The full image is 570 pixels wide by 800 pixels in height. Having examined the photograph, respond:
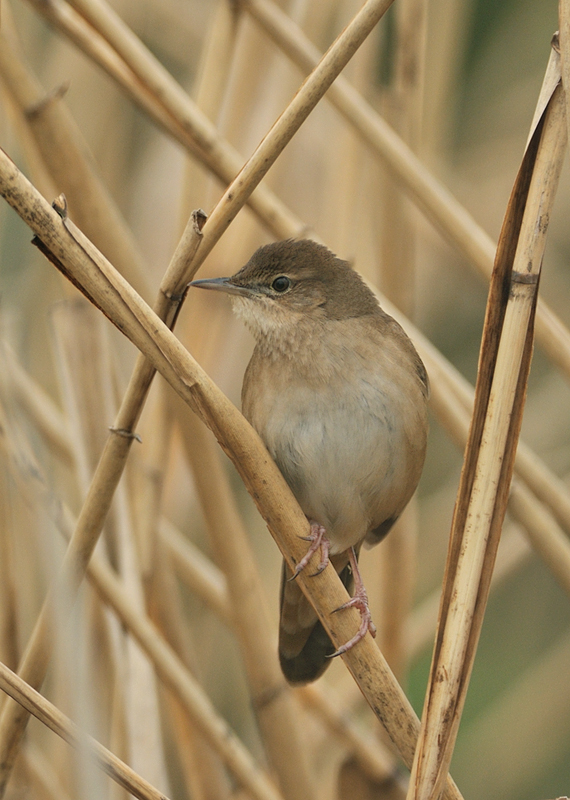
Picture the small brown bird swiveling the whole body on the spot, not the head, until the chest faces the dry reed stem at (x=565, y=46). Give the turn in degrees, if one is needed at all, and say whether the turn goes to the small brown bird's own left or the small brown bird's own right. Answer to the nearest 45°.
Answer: approximately 90° to the small brown bird's own left

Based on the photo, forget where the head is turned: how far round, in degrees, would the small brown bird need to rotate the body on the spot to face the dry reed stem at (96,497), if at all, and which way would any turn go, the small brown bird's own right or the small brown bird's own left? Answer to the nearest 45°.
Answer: approximately 90° to the small brown bird's own right

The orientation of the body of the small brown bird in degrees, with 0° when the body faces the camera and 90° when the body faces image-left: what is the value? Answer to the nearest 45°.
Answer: approximately 45°
